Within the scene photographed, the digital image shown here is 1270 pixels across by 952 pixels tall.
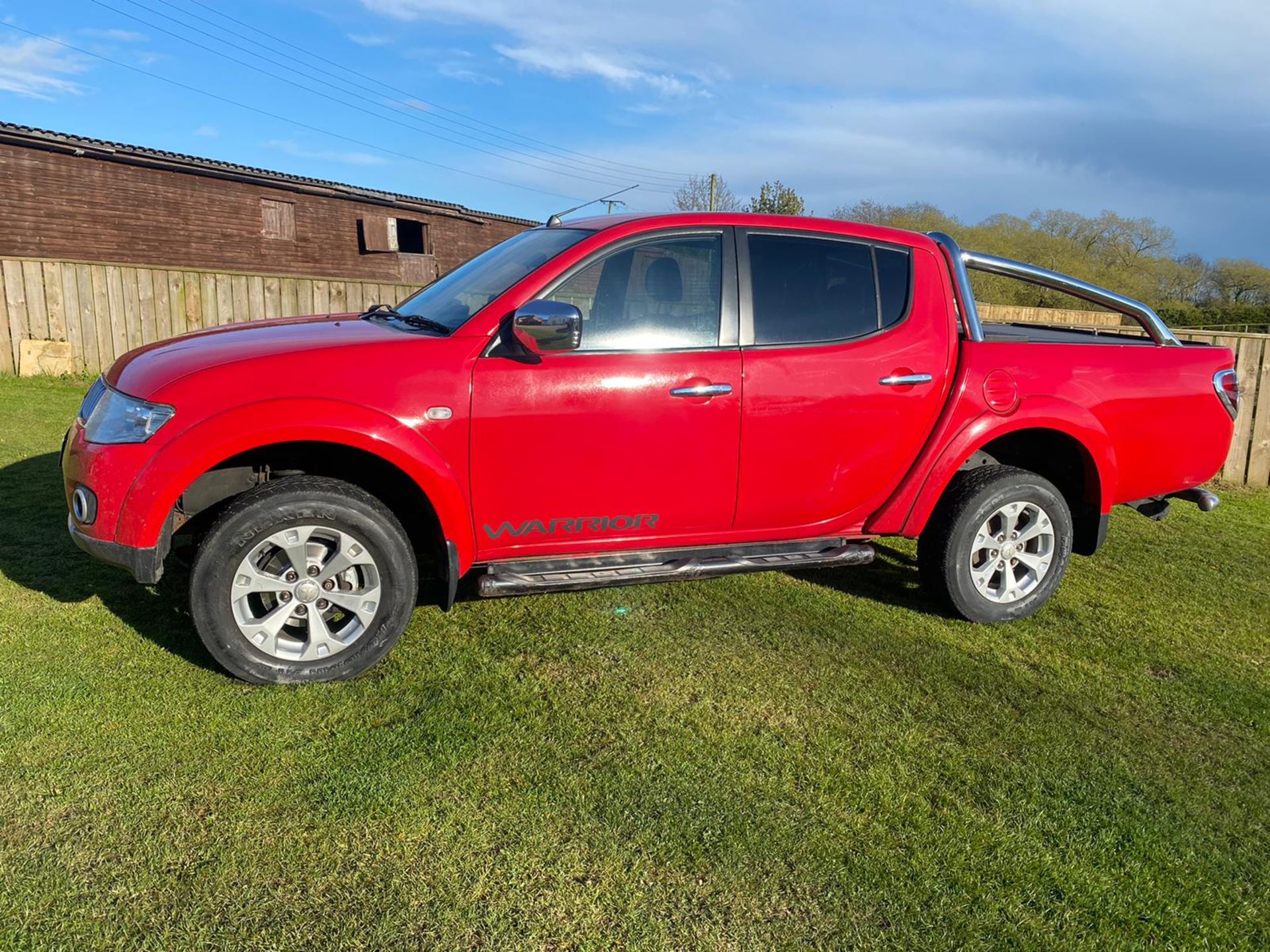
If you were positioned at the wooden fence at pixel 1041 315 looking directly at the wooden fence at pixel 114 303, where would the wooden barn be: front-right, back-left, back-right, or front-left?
front-right

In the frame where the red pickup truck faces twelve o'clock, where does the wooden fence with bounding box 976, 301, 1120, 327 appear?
The wooden fence is roughly at 4 o'clock from the red pickup truck.

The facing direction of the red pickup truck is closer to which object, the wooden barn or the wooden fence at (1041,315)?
the wooden barn

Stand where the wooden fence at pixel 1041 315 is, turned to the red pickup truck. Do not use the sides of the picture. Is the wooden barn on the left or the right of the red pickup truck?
right

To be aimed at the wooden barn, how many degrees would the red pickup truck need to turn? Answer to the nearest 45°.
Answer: approximately 45° to its right

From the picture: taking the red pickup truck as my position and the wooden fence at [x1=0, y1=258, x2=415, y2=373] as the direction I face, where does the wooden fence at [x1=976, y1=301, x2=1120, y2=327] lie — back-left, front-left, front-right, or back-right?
front-right

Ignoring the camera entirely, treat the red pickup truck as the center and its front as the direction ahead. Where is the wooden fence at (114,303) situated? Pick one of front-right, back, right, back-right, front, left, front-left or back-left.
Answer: front-right

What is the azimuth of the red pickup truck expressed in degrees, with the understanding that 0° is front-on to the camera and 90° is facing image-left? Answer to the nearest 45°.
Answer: approximately 90°
